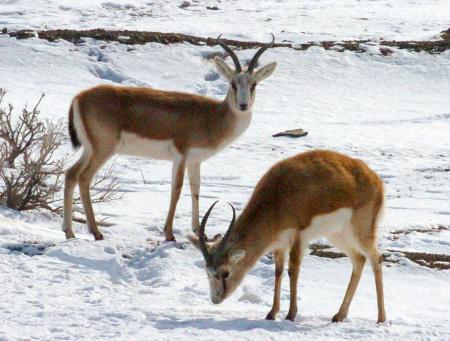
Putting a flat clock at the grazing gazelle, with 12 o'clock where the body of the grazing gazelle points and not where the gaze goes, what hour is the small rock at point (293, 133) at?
The small rock is roughly at 3 o'clock from the grazing gazelle.

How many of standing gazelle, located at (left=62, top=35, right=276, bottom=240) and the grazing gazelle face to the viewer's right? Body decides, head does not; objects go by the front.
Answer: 1

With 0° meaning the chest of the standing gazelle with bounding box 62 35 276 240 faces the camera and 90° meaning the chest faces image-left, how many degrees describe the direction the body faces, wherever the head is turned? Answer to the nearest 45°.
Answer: approximately 270°

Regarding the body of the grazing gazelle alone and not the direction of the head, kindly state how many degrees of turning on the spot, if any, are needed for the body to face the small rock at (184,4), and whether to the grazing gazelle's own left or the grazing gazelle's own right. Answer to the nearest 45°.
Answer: approximately 90° to the grazing gazelle's own right

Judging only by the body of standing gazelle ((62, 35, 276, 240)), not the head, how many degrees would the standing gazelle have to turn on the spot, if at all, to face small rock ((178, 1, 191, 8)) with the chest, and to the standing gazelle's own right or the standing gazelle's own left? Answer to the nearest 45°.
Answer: approximately 90° to the standing gazelle's own left

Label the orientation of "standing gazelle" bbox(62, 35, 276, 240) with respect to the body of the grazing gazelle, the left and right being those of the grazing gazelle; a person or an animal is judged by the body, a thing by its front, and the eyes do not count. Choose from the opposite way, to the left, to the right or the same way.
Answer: the opposite way

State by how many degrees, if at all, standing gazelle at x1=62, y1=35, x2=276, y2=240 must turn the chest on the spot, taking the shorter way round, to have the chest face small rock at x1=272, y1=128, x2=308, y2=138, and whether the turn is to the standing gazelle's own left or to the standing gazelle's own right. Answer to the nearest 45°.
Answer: approximately 90° to the standing gazelle's own left

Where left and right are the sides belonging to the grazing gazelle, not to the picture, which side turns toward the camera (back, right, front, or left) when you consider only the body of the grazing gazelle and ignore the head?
left
